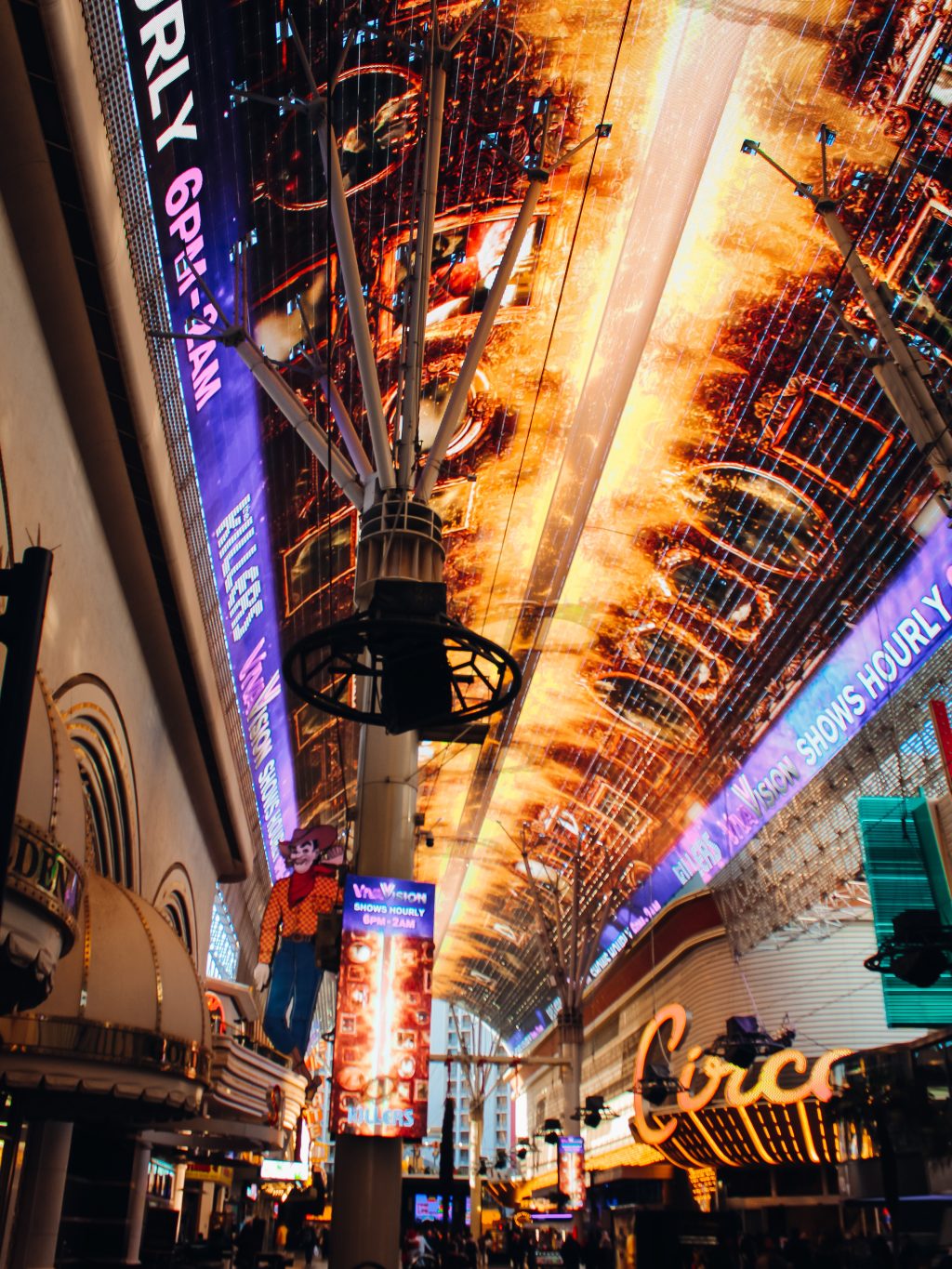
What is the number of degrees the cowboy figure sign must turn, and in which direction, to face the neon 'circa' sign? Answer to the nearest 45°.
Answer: approximately 90° to its left

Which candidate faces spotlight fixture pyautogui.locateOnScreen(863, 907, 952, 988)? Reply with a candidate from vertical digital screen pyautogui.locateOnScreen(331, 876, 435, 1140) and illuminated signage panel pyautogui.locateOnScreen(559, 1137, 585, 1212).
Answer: the illuminated signage panel

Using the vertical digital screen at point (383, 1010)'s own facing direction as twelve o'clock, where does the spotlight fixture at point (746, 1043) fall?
The spotlight fixture is roughly at 7 o'clock from the vertical digital screen.

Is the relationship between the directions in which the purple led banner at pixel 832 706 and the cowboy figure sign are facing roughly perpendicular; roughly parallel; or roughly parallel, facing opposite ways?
roughly perpendicular

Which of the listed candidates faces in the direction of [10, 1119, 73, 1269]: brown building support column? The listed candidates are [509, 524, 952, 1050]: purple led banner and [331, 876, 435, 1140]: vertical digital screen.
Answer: the purple led banner

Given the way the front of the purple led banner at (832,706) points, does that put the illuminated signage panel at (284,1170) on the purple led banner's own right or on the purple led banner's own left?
on the purple led banner's own right

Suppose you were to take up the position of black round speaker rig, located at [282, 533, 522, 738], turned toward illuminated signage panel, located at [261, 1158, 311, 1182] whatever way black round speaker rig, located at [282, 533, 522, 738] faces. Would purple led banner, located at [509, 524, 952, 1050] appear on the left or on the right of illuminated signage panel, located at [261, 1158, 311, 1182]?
right
